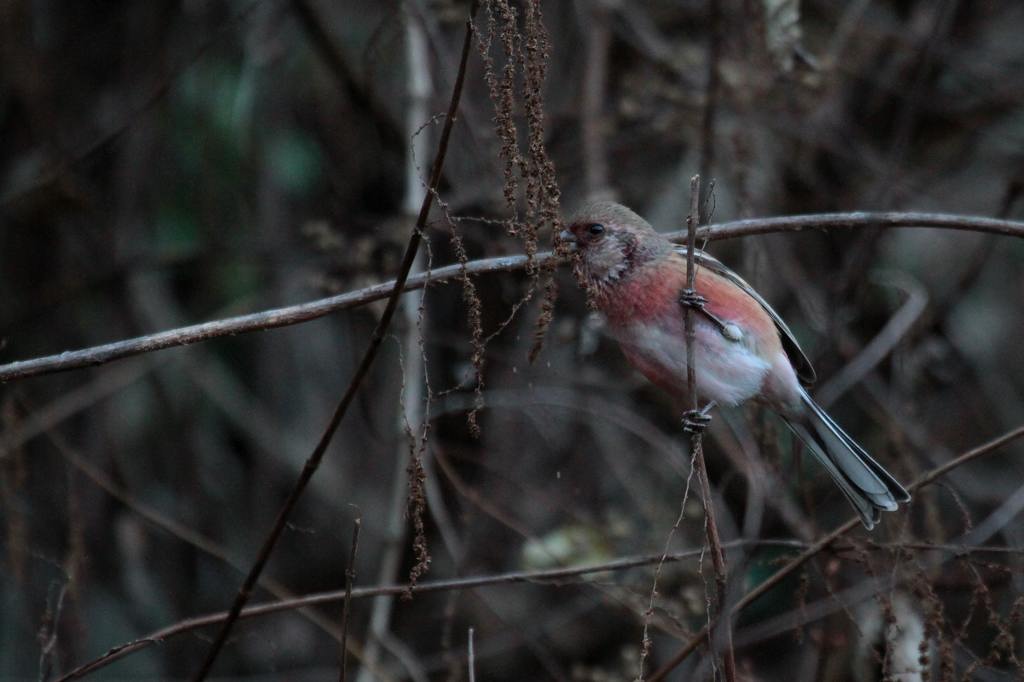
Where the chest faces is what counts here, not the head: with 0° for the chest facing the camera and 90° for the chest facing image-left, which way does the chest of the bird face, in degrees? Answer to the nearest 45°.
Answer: approximately 90°
